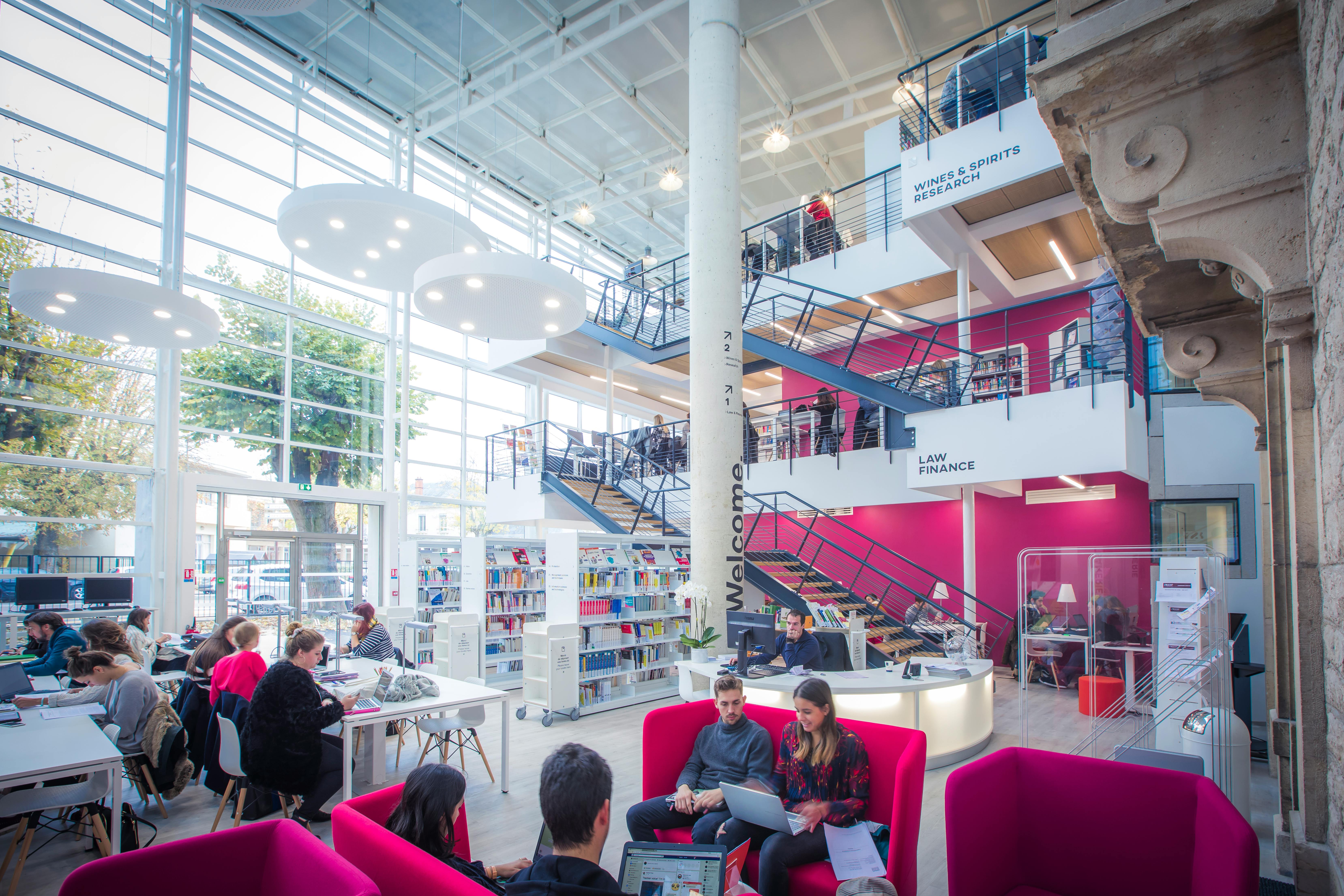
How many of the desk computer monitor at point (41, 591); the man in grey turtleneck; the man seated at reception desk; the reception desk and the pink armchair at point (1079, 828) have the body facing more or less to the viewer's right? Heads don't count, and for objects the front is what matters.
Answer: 0

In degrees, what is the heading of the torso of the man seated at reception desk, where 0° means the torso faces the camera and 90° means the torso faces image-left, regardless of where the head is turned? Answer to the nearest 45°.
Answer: approximately 45°

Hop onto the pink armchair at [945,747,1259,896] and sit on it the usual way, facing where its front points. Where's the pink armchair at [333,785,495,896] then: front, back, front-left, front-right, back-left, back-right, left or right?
front-right

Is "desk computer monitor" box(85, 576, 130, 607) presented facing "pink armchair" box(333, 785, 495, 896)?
yes

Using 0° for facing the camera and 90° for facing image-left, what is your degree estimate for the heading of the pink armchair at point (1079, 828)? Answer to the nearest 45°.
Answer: approximately 0°

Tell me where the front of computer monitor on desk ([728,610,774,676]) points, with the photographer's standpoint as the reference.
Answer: facing away from the viewer and to the right of the viewer

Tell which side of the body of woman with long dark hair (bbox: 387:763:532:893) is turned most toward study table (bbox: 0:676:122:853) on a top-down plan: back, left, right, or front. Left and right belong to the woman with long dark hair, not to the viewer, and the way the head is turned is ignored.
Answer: left

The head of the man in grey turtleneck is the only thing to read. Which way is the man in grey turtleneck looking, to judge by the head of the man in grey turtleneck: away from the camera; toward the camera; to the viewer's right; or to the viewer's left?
toward the camera

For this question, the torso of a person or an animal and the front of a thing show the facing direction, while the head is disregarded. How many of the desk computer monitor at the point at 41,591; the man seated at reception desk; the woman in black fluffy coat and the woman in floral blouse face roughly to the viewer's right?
1

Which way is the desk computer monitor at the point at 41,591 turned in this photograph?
toward the camera

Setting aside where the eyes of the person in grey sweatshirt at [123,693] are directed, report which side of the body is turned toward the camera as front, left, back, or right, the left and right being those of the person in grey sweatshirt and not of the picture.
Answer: left

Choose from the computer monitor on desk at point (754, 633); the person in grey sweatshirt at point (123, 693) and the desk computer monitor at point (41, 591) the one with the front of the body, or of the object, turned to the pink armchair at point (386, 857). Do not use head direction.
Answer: the desk computer monitor

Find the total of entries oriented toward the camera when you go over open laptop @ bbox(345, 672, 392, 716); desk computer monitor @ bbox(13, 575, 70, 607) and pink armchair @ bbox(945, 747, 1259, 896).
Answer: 2

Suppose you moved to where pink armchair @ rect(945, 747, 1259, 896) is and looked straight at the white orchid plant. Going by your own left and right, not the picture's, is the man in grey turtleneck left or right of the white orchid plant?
left

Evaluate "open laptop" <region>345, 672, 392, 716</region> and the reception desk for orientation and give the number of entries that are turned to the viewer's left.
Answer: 1

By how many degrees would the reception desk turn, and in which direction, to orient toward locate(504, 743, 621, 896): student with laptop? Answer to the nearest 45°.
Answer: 0° — it already faces them

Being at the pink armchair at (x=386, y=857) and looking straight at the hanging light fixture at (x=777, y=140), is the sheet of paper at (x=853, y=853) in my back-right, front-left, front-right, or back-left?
front-right

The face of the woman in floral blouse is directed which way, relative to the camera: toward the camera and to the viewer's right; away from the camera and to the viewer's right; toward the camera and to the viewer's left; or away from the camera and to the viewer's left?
toward the camera and to the viewer's left

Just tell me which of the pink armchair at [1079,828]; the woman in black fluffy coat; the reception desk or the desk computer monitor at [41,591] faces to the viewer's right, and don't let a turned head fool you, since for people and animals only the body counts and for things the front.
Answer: the woman in black fluffy coat

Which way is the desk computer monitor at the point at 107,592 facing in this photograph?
toward the camera

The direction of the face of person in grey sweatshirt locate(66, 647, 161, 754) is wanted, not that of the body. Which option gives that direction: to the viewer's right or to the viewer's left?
to the viewer's left
